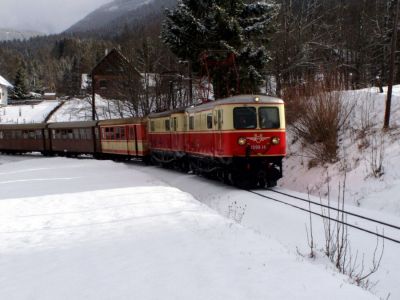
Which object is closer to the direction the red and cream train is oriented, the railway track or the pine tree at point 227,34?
the railway track

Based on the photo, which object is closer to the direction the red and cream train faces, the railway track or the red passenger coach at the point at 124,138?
the railway track

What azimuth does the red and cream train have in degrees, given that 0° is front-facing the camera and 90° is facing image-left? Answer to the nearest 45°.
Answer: approximately 315°

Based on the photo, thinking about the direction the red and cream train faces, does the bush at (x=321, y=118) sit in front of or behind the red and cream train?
in front
